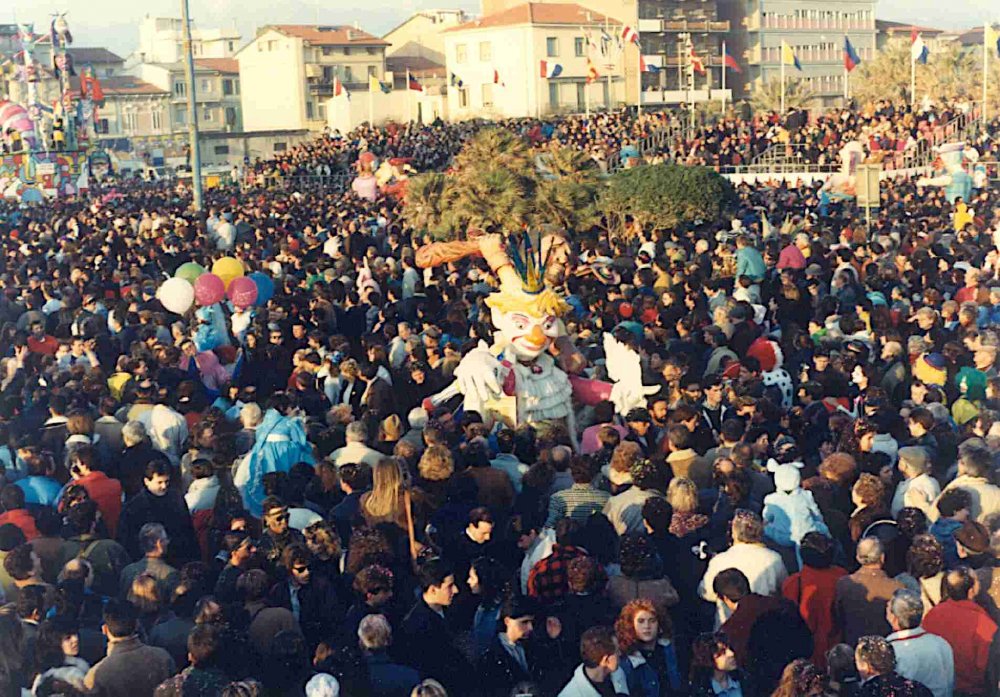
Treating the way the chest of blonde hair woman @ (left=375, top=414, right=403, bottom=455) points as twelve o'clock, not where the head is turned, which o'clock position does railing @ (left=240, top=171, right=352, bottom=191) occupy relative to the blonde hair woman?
The railing is roughly at 12 o'clock from the blonde hair woman.

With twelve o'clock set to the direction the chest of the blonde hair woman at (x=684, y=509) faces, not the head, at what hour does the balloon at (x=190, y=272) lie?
The balloon is roughly at 11 o'clock from the blonde hair woman.

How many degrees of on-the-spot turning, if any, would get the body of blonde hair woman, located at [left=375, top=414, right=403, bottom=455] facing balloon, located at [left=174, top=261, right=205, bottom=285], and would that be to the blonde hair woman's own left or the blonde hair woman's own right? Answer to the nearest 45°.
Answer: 0° — they already face it

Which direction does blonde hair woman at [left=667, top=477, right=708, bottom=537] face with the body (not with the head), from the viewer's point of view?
away from the camera

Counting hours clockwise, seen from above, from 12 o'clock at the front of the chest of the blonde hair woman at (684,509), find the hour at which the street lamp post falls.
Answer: The street lamp post is roughly at 11 o'clock from the blonde hair woman.

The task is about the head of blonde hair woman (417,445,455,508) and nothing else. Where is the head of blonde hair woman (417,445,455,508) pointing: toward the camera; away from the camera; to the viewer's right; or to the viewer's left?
away from the camera

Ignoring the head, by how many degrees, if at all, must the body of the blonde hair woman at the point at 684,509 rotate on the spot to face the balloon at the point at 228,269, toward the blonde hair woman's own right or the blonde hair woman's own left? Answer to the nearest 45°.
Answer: approximately 45° to the blonde hair woman's own left

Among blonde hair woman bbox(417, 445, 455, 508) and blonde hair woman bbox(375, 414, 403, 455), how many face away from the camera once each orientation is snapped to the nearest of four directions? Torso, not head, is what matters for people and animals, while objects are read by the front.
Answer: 2

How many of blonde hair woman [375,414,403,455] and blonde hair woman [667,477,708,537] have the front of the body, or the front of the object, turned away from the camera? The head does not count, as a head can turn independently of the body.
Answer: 2

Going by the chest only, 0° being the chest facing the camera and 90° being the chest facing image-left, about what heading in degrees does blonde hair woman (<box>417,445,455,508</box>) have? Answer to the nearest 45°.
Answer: approximately 180°

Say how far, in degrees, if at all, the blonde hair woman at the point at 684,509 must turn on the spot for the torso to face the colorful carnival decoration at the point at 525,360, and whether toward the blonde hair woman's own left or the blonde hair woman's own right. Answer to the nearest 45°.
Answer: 0° — they already face it

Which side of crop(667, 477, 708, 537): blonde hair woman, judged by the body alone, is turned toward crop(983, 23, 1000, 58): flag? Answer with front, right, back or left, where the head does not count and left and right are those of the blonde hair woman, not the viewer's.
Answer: front

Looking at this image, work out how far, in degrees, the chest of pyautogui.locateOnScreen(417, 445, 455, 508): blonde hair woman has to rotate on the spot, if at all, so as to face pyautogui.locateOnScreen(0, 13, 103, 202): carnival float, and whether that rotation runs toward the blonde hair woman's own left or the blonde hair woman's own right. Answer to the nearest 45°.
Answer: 0° — they already face it

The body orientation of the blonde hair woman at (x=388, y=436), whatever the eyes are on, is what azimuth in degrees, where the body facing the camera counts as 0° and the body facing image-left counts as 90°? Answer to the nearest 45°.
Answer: approximately 180°
